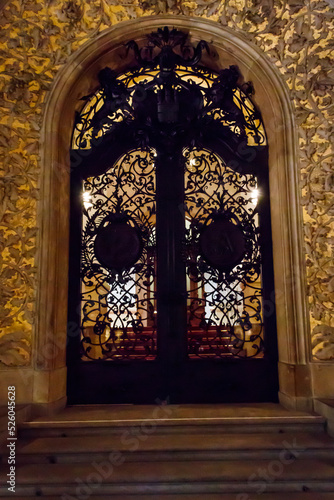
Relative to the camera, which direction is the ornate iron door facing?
toward the camera

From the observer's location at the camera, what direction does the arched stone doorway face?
facing the viewer
